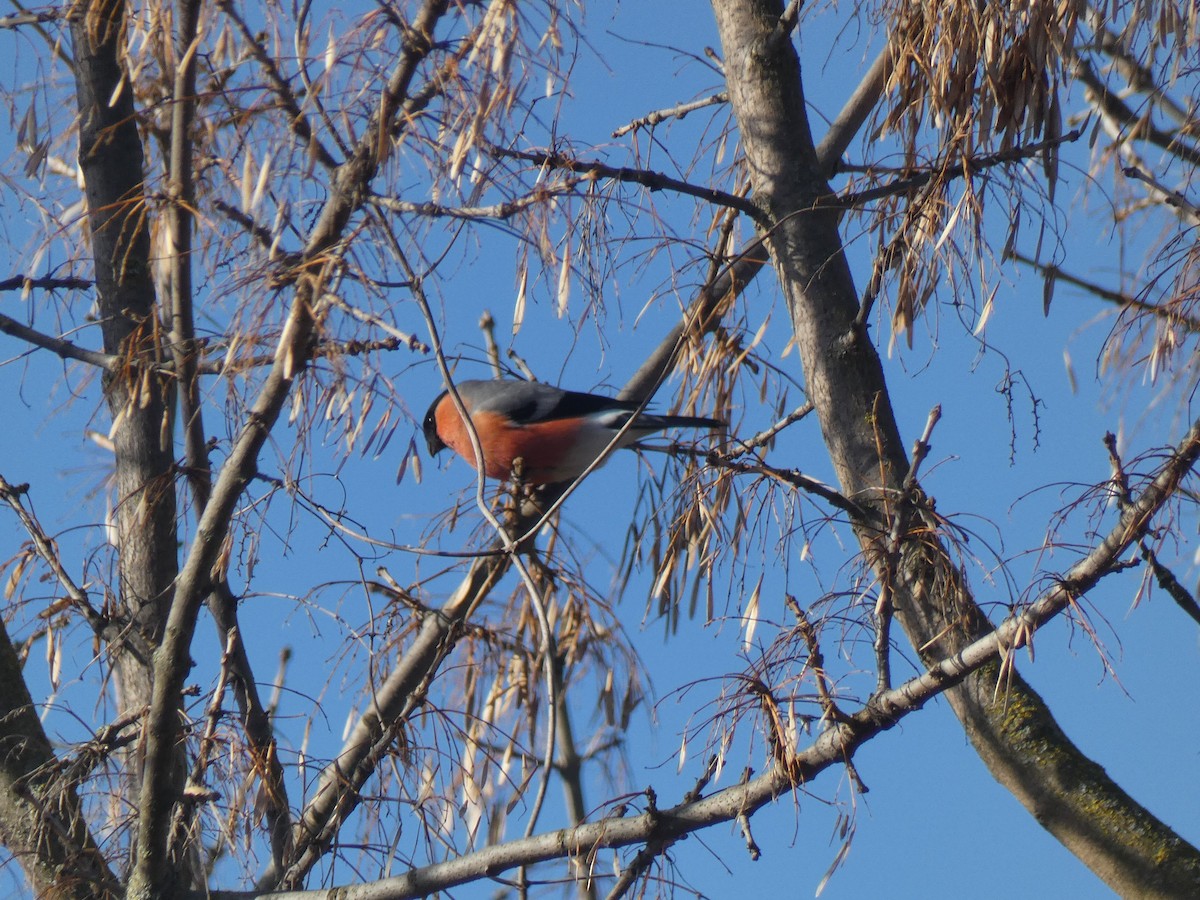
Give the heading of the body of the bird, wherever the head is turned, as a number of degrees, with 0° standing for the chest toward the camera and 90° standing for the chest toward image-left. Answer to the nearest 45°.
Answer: approximately 90°

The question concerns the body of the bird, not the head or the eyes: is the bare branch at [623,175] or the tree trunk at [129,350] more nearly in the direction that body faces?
the tree trunk
